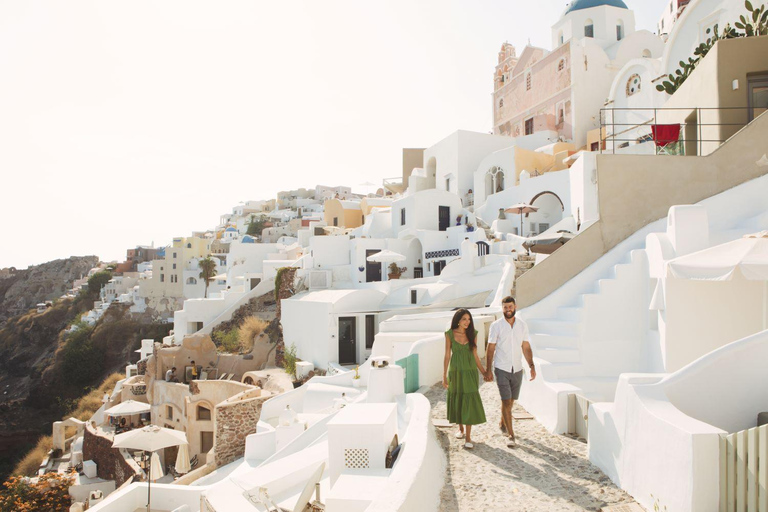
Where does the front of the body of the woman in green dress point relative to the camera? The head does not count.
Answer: toward the camera

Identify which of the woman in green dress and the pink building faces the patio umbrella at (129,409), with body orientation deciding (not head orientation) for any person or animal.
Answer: the pink building

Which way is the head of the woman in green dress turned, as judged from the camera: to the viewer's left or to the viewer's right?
to the viewer's right

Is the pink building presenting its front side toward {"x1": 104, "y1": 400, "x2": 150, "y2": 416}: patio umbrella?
yes

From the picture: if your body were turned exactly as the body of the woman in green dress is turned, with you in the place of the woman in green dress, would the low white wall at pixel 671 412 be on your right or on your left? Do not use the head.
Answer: on your left

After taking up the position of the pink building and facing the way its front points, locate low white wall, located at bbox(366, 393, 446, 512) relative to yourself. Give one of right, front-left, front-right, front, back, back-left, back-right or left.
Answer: front-left

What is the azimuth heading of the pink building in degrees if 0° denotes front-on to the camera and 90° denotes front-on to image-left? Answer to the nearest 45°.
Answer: approximately 45°

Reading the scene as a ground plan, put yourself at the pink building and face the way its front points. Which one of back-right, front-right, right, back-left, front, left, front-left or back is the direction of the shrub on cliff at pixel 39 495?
front

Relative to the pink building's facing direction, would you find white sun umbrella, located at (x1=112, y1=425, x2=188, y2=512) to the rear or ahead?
ahead

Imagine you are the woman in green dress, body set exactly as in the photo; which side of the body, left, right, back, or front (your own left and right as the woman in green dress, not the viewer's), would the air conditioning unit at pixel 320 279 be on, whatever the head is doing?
back

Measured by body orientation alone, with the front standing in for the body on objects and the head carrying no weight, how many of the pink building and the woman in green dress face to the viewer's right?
0

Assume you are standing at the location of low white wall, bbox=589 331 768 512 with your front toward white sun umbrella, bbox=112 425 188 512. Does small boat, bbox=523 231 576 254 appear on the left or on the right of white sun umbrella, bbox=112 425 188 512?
right
